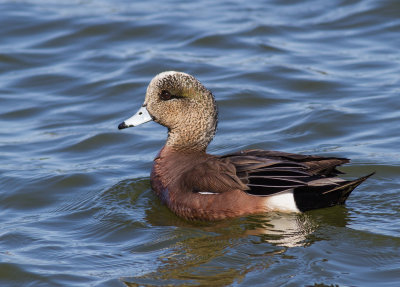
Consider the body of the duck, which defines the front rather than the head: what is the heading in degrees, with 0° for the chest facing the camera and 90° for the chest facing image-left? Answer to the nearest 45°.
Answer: approximately 90°
